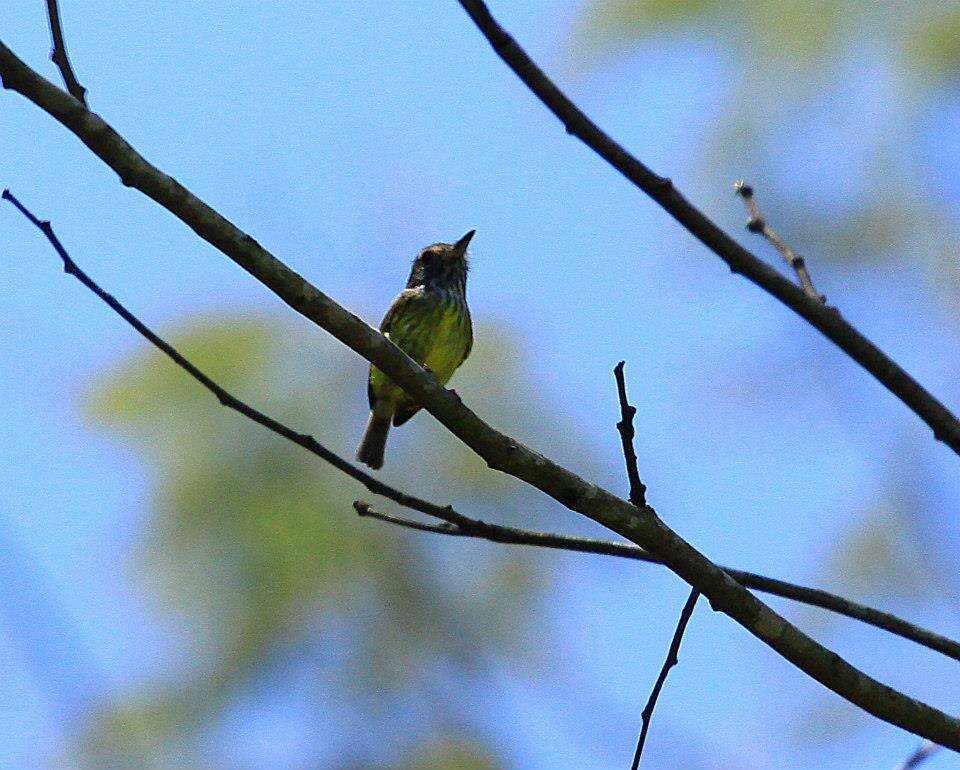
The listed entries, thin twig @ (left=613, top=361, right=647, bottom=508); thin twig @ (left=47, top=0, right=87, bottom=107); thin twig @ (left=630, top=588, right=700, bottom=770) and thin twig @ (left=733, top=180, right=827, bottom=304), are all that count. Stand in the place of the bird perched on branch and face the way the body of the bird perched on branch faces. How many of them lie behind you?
0

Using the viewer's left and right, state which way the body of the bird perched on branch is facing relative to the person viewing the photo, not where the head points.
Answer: facing the viewer and to the right of the viewer
